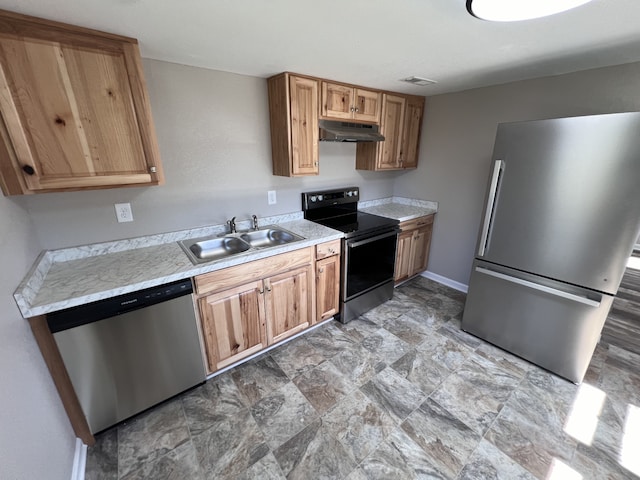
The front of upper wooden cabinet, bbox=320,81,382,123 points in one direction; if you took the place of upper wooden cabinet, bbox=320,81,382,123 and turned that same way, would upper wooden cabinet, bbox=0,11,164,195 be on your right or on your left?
on your right

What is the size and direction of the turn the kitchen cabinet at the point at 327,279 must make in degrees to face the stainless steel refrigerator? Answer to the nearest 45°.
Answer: approximately 45° to its left

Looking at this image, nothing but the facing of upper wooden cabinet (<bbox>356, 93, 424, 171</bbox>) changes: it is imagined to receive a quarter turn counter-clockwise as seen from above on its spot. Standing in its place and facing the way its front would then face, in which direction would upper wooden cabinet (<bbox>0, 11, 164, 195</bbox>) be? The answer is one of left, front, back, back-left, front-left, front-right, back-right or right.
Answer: back

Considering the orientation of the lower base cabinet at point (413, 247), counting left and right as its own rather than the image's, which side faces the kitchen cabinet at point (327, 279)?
right

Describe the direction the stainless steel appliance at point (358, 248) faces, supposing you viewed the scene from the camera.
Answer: facing the viewer and to the right of the viewer

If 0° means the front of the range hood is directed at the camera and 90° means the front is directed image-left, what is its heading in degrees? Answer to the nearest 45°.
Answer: approximately 315°

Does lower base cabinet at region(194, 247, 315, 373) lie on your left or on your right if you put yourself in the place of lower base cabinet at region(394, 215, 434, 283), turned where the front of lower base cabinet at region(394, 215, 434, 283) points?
on your right

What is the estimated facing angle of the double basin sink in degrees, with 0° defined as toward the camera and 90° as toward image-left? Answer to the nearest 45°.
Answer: approximately 315°

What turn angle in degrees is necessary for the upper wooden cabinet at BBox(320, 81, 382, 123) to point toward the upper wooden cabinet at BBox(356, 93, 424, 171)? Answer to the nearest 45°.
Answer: approximately 90° to its left

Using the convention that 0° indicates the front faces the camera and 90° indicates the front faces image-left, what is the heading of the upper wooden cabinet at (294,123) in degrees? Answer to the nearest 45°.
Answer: approximately 315°

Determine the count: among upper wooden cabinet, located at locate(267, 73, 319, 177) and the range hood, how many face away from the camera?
0

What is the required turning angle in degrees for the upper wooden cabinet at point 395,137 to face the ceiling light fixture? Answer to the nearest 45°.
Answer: approximately 45° to its right

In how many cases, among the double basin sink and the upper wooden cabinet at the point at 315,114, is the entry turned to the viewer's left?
0
